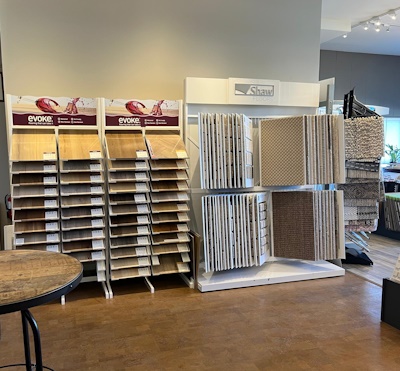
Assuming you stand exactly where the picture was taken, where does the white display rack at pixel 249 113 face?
facing the viewer

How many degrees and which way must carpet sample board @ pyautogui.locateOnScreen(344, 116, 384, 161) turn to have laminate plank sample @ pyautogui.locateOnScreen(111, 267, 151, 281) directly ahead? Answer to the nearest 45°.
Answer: approximately 45° to its right

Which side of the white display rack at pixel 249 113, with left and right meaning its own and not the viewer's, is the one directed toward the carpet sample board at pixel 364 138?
left

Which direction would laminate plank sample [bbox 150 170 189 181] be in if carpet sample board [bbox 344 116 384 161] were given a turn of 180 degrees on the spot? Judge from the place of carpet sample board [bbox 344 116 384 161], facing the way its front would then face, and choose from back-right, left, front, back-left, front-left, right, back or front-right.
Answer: back-left

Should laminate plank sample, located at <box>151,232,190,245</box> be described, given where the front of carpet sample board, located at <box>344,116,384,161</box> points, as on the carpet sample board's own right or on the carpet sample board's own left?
on the carpet sample board's own right

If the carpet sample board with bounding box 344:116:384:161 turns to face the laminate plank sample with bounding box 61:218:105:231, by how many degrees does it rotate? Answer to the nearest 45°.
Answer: approximately 45° to its right

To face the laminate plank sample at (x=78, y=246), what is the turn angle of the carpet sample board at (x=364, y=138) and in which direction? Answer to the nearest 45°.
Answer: approximately 45° to its right

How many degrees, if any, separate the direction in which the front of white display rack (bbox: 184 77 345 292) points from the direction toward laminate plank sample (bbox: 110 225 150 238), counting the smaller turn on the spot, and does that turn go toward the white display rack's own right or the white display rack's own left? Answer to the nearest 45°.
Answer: approximately 45° to the white display rack's own right

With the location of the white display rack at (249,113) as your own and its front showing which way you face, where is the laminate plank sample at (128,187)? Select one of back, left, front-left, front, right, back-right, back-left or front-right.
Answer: front-right

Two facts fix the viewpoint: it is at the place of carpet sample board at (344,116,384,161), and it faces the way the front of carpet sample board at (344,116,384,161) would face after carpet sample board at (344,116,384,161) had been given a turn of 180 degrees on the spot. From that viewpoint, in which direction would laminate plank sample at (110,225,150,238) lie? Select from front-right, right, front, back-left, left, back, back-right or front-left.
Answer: back-left

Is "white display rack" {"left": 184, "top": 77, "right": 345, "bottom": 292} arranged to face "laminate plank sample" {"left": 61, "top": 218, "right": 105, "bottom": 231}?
no

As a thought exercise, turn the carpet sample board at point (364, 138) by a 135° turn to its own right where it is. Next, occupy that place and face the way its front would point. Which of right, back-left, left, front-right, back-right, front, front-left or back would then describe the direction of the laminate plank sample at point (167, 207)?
left

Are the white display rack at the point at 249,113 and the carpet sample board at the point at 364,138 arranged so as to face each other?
no

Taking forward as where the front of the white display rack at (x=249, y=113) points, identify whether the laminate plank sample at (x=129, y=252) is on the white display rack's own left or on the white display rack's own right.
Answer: on the white display rack's own right

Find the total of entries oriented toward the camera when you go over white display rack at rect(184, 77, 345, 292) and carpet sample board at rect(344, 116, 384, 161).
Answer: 2

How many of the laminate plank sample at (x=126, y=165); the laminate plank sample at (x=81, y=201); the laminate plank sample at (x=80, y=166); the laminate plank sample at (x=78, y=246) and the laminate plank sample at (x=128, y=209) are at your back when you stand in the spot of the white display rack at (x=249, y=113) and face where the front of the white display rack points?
0

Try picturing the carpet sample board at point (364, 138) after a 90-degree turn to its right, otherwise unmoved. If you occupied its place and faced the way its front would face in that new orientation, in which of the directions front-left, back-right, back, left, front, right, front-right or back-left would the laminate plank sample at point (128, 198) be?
front-left

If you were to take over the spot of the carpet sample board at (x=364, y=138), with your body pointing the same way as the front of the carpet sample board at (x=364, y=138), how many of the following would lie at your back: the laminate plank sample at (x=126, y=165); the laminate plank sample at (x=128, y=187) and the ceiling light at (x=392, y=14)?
1

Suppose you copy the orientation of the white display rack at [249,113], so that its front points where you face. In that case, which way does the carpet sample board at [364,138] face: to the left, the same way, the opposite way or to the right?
the same way

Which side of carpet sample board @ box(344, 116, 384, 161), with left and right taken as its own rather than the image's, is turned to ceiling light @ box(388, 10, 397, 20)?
back
